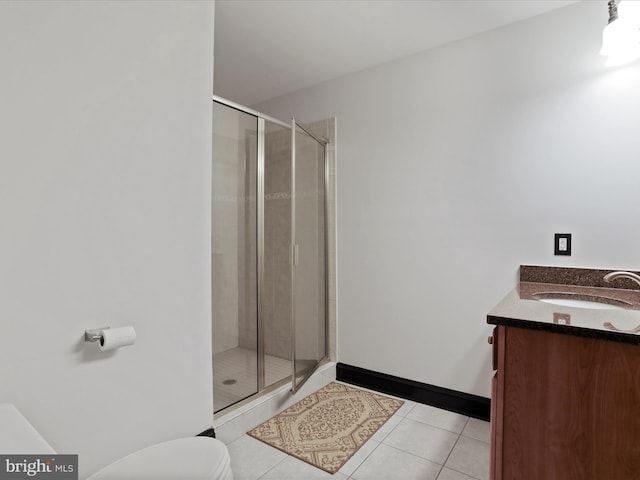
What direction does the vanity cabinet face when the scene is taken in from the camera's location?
facing to the left of the viewer

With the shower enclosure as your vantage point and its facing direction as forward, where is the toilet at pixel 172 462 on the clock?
The toilet is roughly at 2 o'clock from the shower enclosure.

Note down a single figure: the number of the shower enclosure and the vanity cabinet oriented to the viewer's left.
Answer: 1

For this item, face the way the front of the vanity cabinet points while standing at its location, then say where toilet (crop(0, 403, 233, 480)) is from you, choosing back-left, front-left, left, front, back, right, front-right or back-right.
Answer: front-left

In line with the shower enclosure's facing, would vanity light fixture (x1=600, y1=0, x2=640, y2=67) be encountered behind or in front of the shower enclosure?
in front

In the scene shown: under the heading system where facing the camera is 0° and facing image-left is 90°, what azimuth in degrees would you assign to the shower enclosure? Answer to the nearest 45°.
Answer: approximately 315°

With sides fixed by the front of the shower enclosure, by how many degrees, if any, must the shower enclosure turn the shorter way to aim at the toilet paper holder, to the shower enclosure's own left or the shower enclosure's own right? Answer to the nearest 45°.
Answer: approximately 90° to the shower enclosure's own right

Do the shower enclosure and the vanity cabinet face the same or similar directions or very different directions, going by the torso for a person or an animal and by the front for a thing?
very different directions

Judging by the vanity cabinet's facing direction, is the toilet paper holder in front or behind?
in front
